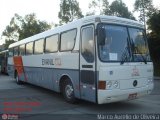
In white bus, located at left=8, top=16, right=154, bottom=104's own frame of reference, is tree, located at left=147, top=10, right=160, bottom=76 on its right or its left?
on its left

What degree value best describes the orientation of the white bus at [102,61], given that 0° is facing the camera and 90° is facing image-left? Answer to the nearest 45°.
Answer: approximately 315°

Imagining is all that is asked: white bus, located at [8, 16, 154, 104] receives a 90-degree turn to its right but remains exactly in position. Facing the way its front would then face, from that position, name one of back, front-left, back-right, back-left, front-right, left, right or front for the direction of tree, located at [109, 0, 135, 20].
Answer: back-right

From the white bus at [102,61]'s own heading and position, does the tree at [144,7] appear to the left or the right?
on its left
